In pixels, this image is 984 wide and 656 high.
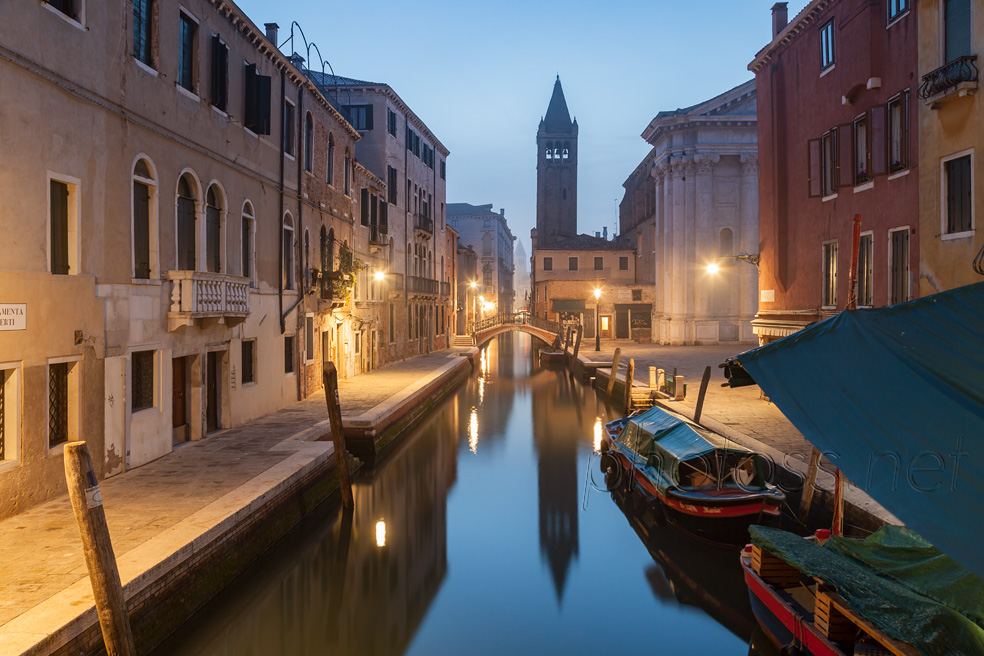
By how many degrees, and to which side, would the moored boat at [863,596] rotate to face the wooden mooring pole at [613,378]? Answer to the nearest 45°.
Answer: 0° — it already faces it

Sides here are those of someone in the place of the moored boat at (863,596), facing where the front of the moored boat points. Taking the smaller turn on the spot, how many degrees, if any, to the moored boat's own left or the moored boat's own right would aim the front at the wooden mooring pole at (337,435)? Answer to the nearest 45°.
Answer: approximately 45° to the moored boat's own left

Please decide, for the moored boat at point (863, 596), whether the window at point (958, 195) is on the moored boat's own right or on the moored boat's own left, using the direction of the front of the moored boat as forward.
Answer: on the moored boat's own right

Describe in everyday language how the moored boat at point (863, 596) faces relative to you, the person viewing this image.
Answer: facing away from the viewer and to the left of the viewer

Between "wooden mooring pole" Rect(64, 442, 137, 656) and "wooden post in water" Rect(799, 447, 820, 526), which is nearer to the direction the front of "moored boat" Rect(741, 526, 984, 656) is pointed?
the wooden post in water

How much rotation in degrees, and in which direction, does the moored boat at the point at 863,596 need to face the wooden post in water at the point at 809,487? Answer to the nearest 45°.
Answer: approximately 45° to its right

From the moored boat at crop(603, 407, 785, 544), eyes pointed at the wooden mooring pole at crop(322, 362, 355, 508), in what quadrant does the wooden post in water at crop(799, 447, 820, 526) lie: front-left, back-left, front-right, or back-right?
back-left
